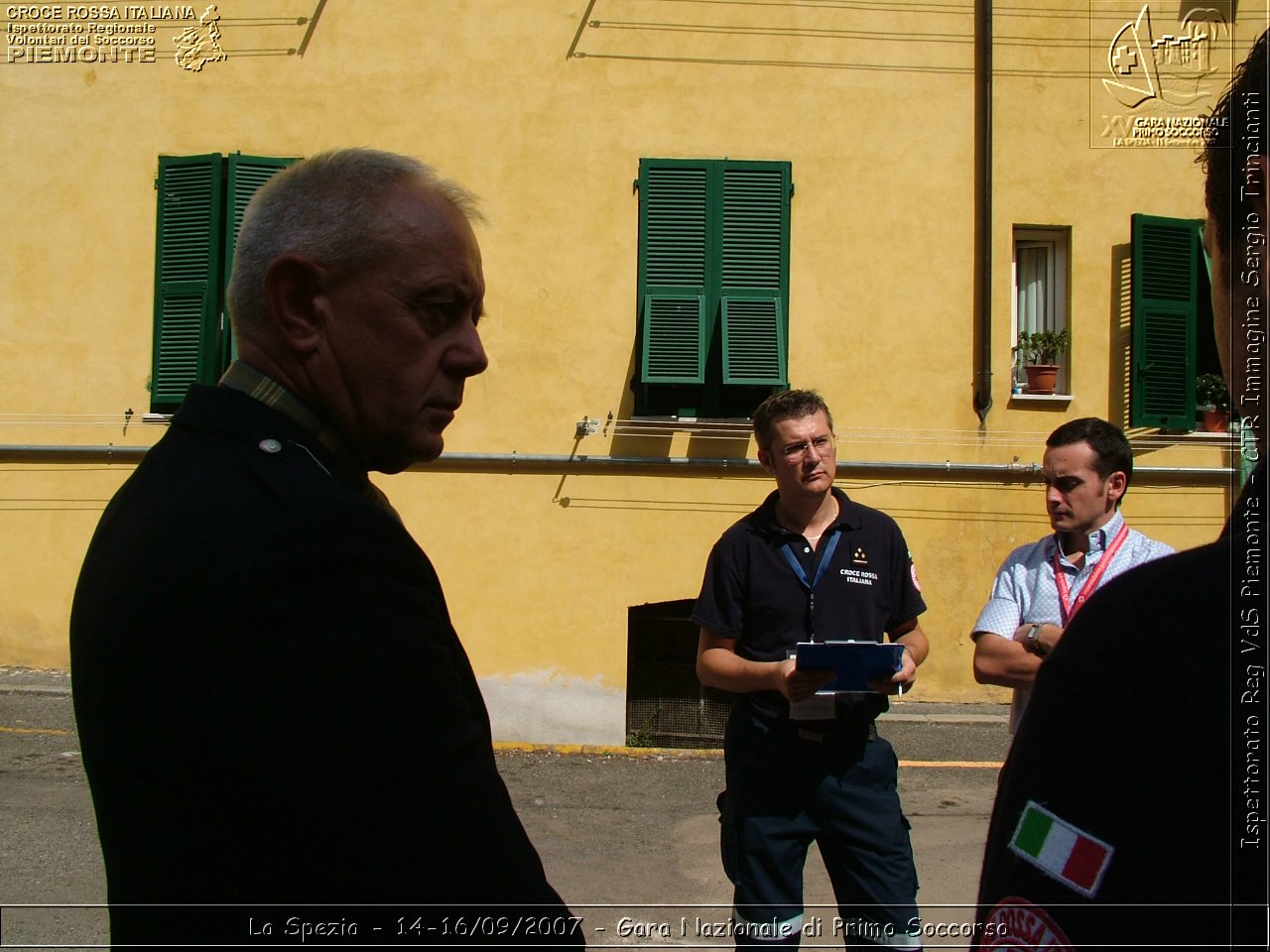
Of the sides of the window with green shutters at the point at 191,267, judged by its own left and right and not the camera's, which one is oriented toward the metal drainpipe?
left

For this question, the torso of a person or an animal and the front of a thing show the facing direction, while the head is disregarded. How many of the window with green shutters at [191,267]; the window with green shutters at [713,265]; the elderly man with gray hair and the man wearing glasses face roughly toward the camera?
3

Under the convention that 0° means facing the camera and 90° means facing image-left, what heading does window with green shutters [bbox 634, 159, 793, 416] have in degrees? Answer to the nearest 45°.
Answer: approximately 0°

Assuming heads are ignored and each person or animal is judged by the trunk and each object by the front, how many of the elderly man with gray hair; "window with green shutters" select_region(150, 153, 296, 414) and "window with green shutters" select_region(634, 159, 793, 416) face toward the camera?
2

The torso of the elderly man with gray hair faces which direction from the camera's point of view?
to the viewer's right

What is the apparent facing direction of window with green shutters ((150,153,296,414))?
toward the camera

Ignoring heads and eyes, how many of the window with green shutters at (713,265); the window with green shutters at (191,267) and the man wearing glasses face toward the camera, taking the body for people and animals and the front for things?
3

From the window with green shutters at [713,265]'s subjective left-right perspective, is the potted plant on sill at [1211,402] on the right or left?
on its left

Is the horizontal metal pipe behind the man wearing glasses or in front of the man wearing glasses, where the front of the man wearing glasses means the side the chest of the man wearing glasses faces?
behind

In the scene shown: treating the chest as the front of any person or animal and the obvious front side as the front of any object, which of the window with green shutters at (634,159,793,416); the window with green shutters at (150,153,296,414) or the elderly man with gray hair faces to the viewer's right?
the elderly man with gray hair

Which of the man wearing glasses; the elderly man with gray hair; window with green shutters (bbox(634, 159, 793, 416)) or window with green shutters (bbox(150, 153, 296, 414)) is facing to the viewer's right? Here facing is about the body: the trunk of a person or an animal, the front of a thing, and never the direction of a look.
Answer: the elderly man with gray hair

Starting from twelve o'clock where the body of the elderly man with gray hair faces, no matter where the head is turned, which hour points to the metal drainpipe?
The metal drainpipe is roughly at 10 o'clock from the elderly man with gray hair.

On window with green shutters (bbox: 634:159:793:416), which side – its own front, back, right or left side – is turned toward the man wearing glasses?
front

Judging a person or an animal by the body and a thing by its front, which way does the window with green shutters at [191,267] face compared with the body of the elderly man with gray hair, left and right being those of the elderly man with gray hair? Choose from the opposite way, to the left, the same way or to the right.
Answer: to the right
